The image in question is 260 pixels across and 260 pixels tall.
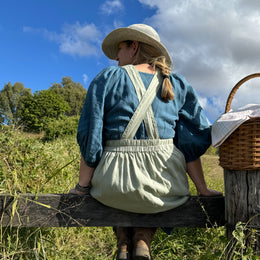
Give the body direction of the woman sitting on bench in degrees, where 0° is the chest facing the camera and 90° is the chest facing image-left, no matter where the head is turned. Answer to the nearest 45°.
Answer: approximately 180°

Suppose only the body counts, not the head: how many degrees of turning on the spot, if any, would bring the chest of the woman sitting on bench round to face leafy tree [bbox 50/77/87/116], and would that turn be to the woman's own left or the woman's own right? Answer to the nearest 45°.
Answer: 0° — they already face it

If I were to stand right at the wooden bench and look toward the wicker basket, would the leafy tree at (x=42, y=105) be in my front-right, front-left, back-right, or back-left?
back-left

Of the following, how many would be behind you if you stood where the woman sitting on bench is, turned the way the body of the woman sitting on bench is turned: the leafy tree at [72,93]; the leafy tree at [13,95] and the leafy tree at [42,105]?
0

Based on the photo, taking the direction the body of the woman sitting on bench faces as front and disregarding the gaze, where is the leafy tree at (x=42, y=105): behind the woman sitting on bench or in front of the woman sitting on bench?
in front

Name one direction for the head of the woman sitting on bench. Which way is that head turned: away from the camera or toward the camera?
away from the camera
